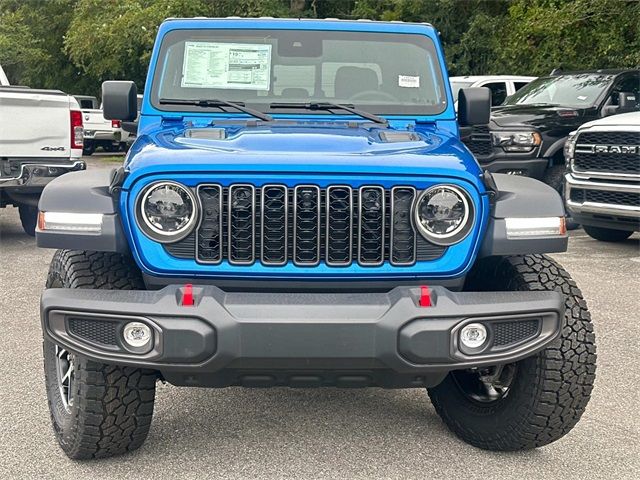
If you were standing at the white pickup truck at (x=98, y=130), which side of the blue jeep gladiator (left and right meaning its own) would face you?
back

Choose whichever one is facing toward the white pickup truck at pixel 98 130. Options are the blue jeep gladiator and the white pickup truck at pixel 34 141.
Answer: the white pickup truck at pixel 34 141

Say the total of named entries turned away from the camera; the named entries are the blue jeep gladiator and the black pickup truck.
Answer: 0

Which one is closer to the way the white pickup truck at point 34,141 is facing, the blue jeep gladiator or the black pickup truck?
the black pickup truck

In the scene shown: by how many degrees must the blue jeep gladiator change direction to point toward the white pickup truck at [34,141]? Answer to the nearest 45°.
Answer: approximately 135° to its right

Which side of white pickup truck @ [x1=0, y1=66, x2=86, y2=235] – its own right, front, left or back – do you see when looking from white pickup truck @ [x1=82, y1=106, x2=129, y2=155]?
front

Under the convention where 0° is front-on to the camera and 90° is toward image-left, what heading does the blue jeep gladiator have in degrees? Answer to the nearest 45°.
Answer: approximately 0°

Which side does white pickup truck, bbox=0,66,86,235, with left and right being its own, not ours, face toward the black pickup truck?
right

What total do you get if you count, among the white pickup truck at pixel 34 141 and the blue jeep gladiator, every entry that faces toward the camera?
1

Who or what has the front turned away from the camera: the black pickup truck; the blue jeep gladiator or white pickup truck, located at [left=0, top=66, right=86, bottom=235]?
the white pickup truck

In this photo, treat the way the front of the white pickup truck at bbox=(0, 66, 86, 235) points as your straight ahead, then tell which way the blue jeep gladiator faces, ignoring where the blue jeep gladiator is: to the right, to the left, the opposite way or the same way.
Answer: the opposite way

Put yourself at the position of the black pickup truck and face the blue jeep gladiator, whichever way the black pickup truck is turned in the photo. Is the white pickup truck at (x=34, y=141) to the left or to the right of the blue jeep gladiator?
right

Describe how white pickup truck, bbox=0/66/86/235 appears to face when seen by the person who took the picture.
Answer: facing away from the viewer
